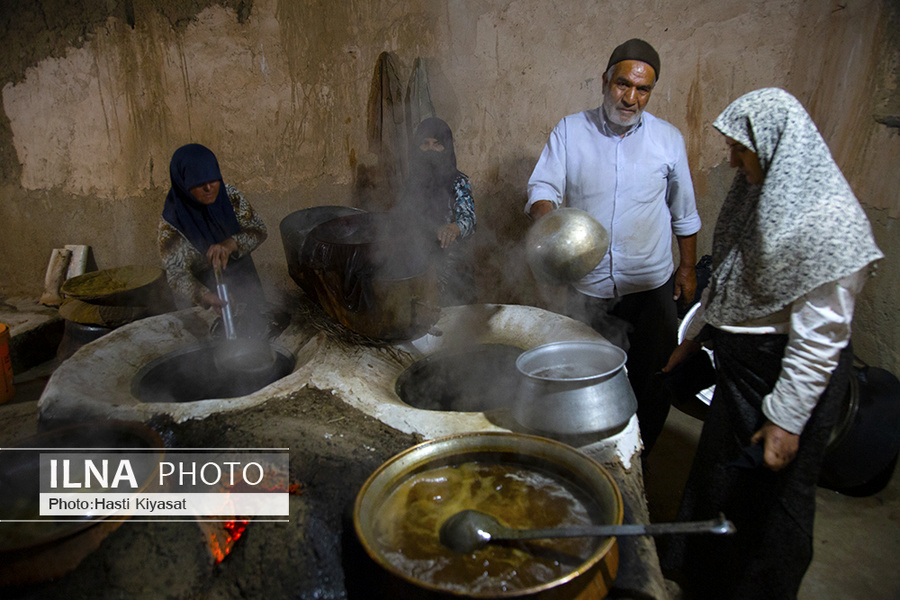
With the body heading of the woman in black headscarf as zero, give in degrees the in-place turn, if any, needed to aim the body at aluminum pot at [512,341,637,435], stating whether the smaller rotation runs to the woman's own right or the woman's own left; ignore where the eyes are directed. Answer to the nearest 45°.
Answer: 0° — they already face it

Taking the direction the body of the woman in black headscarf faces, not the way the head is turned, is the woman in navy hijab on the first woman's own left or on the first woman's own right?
on the first woman's own right

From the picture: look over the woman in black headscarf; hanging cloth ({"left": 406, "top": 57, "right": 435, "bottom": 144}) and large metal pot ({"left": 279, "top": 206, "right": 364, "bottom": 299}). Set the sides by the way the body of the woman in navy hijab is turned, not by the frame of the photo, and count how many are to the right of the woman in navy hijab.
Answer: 0

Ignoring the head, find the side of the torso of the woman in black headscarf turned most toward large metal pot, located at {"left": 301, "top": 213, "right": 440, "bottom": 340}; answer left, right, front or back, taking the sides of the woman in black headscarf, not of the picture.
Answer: front

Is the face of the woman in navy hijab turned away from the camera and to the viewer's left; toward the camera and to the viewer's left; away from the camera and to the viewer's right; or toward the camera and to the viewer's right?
toward the camera and to the viewer's right

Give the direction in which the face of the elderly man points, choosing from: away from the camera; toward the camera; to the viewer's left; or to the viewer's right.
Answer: toward the camera

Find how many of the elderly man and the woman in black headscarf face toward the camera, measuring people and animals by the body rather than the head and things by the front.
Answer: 2

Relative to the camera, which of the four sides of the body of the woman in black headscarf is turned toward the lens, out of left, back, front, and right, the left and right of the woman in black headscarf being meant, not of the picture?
front

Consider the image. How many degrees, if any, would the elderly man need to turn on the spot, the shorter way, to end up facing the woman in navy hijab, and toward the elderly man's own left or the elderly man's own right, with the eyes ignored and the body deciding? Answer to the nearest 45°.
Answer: approximately 90° to the elderly man's own right

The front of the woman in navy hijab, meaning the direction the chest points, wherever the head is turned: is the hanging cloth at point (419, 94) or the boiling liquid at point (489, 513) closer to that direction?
the boiling liquid

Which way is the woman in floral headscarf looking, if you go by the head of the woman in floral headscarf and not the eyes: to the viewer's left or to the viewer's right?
to the viewer's left

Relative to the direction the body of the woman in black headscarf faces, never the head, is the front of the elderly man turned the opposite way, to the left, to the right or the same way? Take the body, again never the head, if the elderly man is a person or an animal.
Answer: the same way

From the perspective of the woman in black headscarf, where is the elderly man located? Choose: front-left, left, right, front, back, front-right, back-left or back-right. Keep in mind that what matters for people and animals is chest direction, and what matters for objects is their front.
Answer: front-left

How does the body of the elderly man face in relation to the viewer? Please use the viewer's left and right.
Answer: facing the viewer

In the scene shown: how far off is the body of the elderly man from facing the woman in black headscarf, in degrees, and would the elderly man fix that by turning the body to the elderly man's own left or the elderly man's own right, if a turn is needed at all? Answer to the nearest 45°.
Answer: approximately 135° to the elderly man's own right
